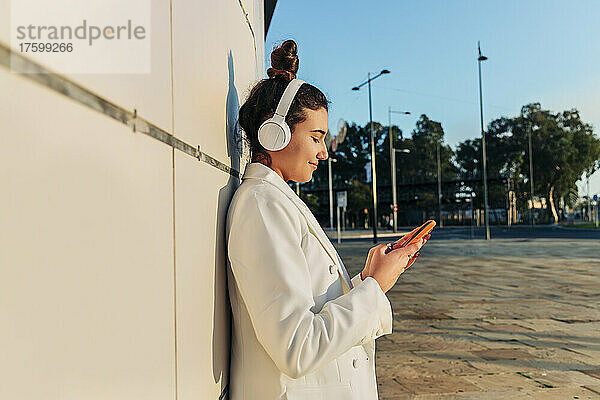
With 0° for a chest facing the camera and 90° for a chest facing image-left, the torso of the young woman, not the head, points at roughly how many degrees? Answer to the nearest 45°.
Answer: approximately 270°

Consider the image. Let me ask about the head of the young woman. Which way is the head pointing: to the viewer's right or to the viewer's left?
to the viewer's right
